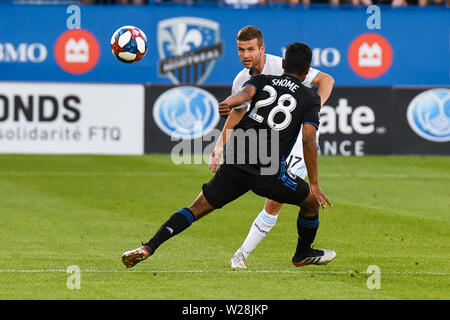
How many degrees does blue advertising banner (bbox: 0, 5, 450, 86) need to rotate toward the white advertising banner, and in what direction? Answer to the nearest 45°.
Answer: approximately 45° to its right

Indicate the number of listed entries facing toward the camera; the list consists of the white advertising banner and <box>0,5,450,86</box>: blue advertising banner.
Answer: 2

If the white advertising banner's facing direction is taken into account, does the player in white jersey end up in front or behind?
in front

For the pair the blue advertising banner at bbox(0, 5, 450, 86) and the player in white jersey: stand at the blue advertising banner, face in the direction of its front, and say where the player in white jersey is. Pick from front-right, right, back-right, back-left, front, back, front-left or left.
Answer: front

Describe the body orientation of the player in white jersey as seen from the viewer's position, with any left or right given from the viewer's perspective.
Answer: facing the viewer and to the left of the viewer

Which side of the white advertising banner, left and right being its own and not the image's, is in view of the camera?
front

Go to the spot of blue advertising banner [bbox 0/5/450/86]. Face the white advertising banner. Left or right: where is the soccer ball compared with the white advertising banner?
left

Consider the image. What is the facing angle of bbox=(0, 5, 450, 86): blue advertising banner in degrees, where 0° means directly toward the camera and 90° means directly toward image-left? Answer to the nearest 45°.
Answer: approximately 0°

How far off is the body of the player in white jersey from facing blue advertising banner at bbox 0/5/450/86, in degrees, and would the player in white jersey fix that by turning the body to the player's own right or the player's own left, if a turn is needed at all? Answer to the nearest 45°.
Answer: approximately 135° to the player's own right

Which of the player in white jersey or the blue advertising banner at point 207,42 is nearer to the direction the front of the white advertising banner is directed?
the player in white jersey

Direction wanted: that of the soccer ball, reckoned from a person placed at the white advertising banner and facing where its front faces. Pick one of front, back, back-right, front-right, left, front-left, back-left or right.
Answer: front

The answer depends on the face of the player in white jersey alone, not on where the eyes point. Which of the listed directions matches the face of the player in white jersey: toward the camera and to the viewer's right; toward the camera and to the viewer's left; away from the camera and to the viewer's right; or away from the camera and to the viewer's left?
toward the camera and to the viewer's left

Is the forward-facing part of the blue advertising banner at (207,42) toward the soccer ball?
yes

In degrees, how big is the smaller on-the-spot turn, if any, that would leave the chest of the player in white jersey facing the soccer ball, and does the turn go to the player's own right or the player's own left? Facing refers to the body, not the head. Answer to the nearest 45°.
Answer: approximately 90° to the player's own right
